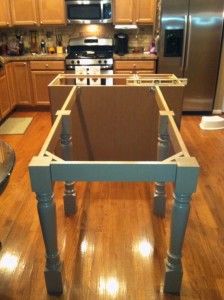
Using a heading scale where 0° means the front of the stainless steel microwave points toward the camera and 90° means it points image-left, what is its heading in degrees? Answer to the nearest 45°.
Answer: approximately 0°

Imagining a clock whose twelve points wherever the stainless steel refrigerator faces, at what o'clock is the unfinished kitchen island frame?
The unfinished kitchen island frame is roughly at 12 o'clock from the stainless steel refrigerator.

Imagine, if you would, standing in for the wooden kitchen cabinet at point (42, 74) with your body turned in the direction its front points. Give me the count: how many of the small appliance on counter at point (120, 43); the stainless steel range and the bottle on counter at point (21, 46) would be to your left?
2

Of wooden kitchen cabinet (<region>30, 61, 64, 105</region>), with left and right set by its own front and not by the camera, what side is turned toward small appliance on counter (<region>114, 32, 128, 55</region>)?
left

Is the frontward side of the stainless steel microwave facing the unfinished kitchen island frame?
yes

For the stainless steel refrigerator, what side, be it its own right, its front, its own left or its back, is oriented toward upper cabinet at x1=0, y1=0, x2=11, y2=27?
right
